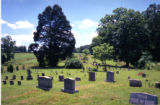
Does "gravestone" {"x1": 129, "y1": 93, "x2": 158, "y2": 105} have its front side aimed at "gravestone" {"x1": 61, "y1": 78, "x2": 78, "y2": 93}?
no

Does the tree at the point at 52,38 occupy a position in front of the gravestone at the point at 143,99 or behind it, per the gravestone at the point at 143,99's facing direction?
behind

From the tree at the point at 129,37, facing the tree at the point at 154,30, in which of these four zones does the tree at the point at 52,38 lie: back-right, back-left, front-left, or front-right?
back-left

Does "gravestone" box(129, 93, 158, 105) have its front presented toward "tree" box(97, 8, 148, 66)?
no

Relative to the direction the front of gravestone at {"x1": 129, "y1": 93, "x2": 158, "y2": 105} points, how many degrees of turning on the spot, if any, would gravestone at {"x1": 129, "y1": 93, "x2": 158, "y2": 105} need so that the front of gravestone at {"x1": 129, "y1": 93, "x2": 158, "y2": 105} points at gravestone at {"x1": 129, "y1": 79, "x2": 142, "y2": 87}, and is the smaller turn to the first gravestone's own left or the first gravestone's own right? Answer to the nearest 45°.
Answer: approximately 180°

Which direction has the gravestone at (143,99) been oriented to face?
toward the camera

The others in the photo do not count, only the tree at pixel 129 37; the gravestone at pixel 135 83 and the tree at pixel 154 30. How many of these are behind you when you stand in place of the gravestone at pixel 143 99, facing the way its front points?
3

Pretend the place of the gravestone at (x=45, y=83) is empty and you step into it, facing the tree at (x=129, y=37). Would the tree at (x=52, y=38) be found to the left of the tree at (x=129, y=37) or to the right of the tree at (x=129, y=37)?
left

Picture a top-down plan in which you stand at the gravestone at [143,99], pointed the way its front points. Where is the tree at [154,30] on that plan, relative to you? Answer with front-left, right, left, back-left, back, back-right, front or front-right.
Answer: back
